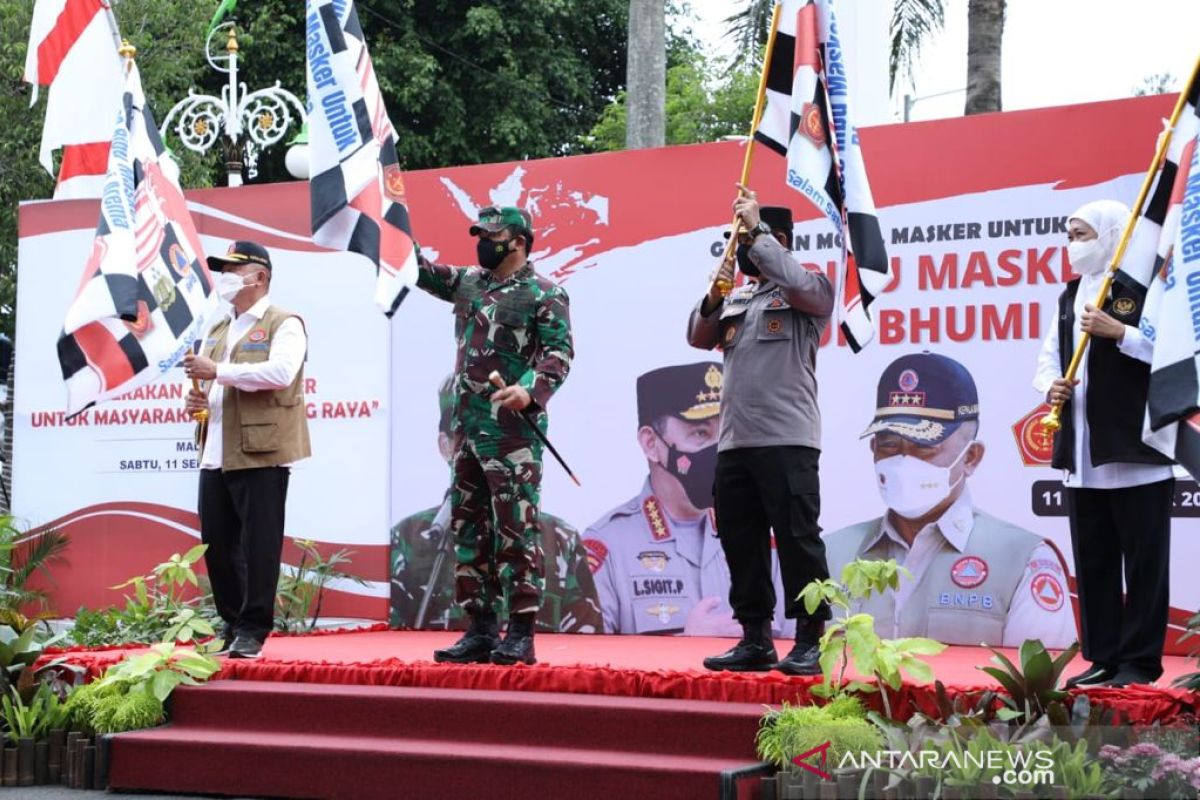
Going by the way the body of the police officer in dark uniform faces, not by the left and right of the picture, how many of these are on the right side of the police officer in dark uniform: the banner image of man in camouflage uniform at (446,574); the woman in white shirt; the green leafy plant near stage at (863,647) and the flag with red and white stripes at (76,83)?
2

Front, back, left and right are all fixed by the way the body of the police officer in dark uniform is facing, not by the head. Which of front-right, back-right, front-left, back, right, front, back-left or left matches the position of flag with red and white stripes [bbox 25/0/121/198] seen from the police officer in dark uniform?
right

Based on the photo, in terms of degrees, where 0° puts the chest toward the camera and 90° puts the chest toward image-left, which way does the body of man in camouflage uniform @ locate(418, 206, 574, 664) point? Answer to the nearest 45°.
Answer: approximately 45°

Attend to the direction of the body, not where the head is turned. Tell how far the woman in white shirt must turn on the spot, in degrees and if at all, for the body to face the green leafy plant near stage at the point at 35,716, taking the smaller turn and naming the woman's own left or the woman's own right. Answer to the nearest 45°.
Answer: approximately 45° to the woman's own right

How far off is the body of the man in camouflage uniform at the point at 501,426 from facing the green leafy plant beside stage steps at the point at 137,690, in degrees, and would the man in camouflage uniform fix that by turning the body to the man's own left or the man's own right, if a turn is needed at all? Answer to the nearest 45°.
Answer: approximately 45° to the man's own right

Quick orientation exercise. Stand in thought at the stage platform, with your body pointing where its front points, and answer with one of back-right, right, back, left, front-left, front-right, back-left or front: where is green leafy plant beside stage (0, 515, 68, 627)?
back-right

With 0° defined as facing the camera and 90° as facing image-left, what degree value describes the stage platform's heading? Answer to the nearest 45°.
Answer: approximately 0°

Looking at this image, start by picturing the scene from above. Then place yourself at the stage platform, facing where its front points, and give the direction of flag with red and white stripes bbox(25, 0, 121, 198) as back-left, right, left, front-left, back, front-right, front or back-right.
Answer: back-right

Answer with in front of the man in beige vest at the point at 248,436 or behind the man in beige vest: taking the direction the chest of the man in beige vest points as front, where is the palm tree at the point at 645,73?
behind
